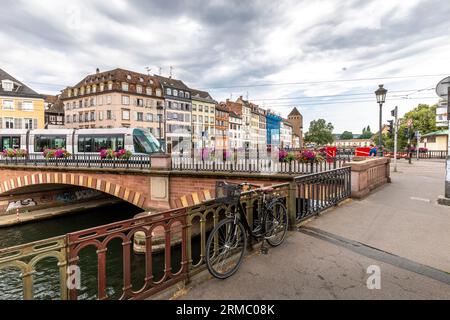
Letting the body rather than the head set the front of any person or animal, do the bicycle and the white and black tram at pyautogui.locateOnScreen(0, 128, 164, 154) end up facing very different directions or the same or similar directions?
very different directions

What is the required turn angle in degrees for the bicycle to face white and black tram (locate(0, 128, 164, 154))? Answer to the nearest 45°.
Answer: approximately 90° to its right

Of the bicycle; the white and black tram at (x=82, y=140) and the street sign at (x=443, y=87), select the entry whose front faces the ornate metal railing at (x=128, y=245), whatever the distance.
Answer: the bicycle

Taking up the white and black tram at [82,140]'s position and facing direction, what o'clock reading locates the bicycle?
The bicycle is roughly at 3 o'clock from the white and black tram.

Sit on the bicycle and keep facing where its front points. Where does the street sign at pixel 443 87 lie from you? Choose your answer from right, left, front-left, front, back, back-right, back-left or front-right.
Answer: back

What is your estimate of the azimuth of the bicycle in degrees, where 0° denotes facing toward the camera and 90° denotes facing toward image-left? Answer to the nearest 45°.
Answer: approximately 45°

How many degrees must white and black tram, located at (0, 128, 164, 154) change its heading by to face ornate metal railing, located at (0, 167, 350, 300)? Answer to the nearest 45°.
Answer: approximately 90° to its right

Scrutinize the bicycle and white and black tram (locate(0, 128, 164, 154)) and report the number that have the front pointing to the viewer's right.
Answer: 1

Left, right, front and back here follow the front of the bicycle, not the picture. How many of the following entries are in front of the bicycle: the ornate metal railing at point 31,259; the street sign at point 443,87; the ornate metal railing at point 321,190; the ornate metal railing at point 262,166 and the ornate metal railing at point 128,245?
2

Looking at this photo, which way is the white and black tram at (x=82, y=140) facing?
to the viewer's right

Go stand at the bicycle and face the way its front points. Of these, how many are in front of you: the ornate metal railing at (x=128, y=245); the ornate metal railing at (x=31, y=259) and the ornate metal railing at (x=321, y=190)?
2
